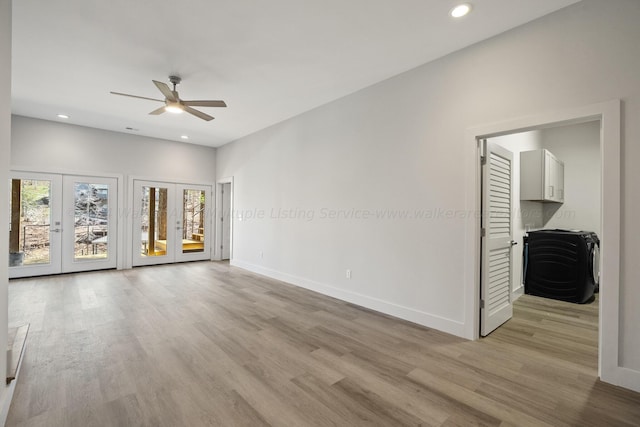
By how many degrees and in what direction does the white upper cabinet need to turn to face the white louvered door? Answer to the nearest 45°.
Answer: approximately 90° to its right

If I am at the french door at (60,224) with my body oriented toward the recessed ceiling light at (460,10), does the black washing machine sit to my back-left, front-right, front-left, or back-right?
front-left

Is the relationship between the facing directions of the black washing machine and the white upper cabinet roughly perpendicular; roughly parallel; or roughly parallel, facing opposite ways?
roughly parallel

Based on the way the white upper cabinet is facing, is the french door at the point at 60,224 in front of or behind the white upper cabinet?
behind

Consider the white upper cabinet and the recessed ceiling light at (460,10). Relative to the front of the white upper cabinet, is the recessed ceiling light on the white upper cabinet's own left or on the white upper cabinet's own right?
on the white upper cabinet's own right

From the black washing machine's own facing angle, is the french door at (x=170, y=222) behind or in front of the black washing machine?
behind

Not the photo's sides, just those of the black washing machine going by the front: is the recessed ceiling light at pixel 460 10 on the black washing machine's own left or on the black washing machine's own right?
on the black washing machine's own right

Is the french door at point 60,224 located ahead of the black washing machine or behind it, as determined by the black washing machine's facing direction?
behind
